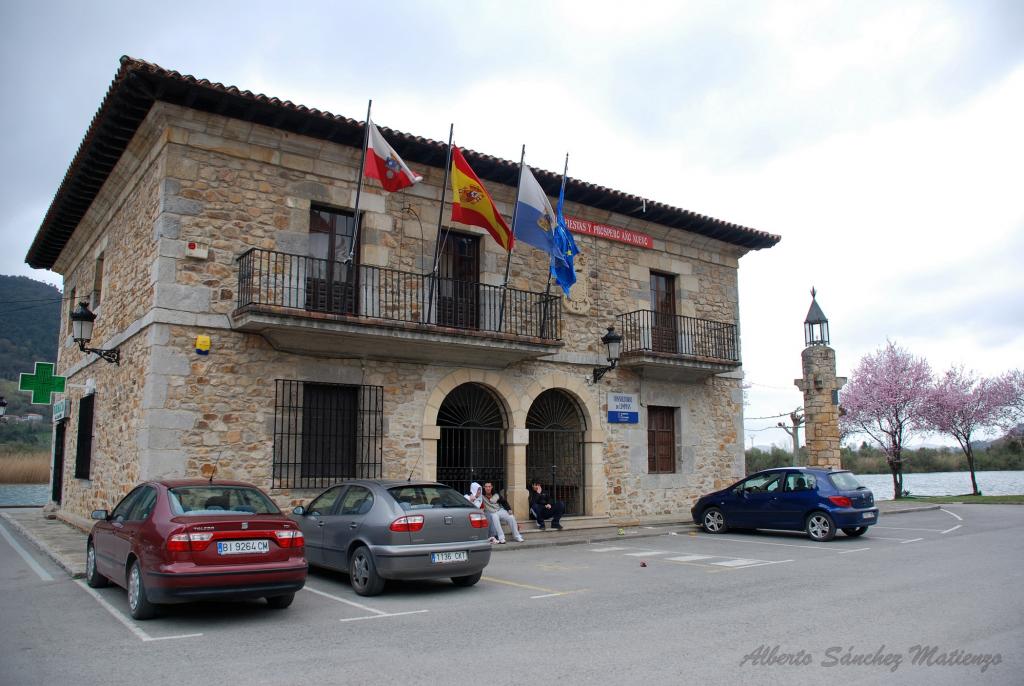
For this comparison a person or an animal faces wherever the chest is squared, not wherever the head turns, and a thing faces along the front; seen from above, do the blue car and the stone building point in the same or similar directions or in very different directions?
very different directions

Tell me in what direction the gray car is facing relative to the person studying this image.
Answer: facing away from the viewer and to the left of the viewer

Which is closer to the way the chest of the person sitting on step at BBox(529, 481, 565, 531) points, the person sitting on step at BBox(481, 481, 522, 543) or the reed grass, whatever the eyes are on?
the person sitting on step

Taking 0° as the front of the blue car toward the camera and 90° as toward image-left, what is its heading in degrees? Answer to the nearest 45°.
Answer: approximately 135°

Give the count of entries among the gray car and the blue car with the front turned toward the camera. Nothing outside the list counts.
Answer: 0

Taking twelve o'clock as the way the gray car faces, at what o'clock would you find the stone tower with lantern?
The stone tower with lantern is roughly at 3 o'clock from the gray car.

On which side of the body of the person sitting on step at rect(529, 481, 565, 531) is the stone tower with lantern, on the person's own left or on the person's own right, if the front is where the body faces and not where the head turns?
on the person's own left

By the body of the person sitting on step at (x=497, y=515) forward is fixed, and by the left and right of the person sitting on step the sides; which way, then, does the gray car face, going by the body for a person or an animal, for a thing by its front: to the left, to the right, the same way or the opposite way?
the opposite way

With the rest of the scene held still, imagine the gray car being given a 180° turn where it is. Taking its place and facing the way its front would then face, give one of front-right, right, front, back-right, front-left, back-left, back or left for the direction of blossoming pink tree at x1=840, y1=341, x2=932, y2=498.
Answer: left

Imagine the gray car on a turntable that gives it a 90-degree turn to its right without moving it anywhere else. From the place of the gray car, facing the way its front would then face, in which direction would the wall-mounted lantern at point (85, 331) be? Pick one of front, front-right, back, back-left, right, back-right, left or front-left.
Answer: left
